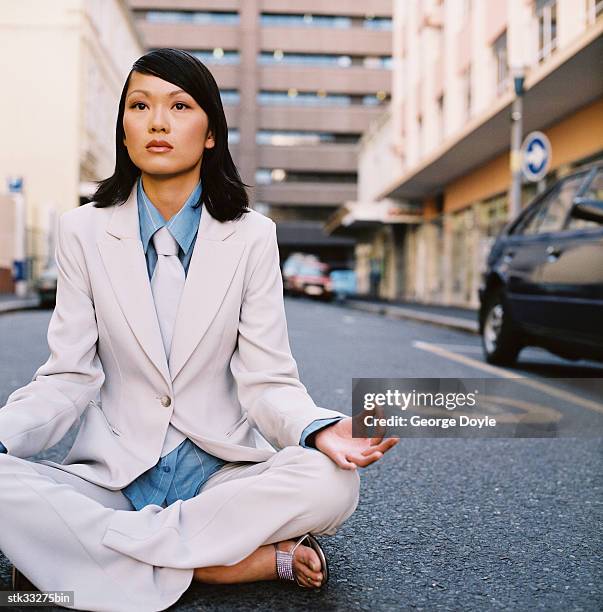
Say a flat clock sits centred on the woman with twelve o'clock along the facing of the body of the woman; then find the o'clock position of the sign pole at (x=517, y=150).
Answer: The sign pole is roughly at 7 o'clock from the woman.

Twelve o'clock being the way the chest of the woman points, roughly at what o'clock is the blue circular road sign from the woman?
The blue circular road sign is roughly at 7 o'clock from the woman.

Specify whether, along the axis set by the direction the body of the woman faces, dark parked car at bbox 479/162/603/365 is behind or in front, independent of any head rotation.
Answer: behind

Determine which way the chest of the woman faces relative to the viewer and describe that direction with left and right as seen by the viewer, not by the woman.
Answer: facing the viewer

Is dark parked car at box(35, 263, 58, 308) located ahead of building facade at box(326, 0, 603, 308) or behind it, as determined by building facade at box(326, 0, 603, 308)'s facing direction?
ahead

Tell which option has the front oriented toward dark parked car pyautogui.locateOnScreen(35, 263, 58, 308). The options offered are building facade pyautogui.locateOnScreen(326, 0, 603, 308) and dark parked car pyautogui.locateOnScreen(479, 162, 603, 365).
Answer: the building facade

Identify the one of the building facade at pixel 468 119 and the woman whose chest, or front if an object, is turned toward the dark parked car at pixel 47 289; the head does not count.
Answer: the building facade

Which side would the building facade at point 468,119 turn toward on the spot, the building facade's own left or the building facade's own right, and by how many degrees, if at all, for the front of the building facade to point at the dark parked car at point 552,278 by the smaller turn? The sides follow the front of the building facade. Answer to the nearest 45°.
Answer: approximately 45° to the building facade's own left

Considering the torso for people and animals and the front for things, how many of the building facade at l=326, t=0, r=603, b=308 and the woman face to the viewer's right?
0

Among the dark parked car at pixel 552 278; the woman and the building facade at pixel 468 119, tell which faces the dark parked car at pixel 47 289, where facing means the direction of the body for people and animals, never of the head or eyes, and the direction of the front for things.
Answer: the building facade

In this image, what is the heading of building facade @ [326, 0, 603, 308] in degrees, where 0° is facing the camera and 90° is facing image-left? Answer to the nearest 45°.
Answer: approximately 45°
